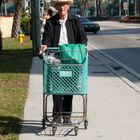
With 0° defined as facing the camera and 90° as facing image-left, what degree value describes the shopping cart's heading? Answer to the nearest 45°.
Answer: approximately 0°

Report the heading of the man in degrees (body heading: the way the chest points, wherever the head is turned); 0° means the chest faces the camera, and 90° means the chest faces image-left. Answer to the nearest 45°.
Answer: approximately 0°

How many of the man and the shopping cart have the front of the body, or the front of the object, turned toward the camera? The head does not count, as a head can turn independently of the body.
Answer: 2
